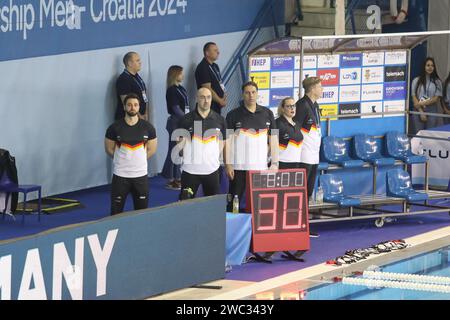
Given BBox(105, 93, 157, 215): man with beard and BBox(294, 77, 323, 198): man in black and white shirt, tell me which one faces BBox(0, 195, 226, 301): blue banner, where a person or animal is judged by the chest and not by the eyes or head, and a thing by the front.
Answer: the man with beard

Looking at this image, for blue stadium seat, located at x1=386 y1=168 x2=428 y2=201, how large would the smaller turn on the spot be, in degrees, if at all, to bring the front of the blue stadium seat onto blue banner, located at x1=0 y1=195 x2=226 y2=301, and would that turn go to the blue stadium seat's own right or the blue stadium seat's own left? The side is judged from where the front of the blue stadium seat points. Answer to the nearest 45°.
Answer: approximately 90° to the blue stadium seat's own right

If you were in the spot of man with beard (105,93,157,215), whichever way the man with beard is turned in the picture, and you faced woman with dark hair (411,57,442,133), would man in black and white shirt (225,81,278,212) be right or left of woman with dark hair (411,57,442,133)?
right

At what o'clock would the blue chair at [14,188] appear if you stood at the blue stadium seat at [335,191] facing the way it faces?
the blue chair at [14,188] is roughly at 4 o'clock from the blue stadium seat at [335,191].

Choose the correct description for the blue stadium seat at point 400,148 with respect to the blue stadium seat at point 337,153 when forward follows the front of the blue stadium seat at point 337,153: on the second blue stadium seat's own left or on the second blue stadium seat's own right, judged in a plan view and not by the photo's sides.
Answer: on the second blue stadium seat's own left

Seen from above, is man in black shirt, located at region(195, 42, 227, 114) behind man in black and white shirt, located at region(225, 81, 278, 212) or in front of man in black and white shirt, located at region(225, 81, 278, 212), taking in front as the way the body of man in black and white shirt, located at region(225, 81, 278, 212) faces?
behind

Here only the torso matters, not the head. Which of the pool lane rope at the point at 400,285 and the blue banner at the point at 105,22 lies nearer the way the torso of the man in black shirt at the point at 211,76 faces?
the pool lane rope

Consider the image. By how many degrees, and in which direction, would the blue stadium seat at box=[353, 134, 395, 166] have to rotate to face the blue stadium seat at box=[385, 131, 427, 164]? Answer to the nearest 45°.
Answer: approximately 90° to its left
